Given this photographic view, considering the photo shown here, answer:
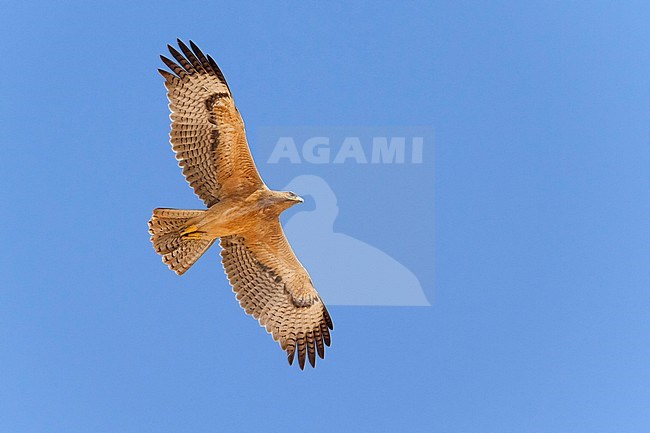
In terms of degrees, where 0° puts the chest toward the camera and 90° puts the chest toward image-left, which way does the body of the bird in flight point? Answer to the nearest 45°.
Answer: approximately 270°
